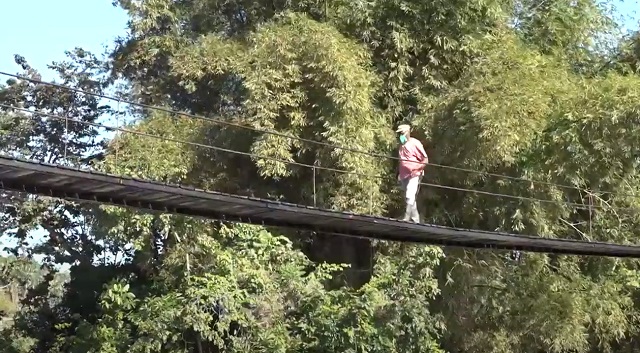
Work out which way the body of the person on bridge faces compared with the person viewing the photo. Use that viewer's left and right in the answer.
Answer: facing the viewer and to the left of the viewer
